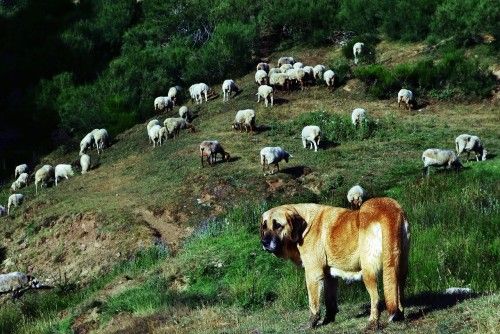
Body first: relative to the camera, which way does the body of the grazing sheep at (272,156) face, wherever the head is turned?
to the viewer's right

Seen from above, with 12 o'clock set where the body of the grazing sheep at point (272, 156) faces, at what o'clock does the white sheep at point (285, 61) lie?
The white sheep is roughly at 9 o'clock from the grazing sheep.

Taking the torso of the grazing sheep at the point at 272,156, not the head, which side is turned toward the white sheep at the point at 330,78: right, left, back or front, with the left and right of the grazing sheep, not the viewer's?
left
